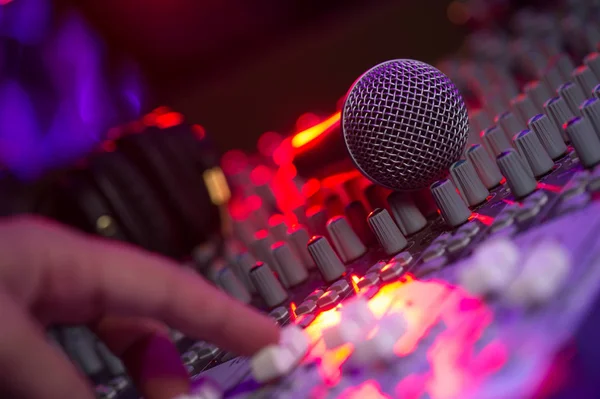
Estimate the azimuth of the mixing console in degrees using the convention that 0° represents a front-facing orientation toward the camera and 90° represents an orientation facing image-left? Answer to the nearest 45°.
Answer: approximately 0°
